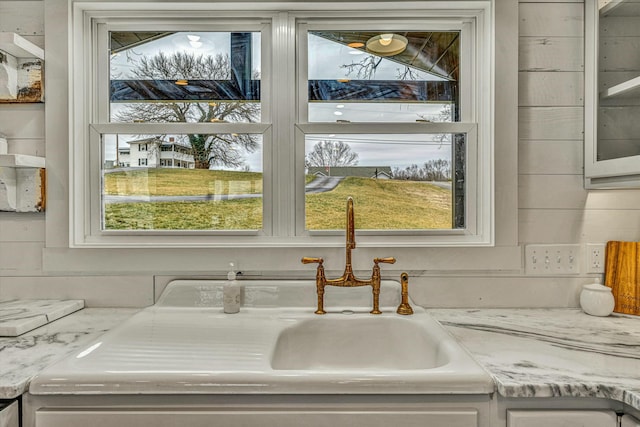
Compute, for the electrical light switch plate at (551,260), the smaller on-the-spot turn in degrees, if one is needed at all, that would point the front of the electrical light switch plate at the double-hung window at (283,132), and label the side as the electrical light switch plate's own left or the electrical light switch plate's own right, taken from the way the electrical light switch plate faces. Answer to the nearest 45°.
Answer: approximately 45° to the electrical light switch plate's own right

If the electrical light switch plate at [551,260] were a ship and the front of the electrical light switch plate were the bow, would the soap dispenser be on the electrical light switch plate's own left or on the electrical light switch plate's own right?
on the electrical light switch plate's own right

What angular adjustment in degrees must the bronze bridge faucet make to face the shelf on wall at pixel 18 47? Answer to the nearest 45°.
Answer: approximately 90° to its right

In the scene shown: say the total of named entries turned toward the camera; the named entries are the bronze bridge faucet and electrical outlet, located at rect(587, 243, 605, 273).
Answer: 2

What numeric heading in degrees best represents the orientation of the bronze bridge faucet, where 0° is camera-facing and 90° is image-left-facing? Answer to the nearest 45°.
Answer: approximately 0°

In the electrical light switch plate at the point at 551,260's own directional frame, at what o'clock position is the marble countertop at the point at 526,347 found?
The marble countertop is roughly at 12 o'clock from the electrical light switch plate.

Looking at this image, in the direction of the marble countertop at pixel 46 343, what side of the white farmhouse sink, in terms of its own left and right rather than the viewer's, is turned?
right

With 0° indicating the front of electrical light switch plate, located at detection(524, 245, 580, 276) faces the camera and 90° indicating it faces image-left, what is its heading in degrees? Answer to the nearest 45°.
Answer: approximately 0°
